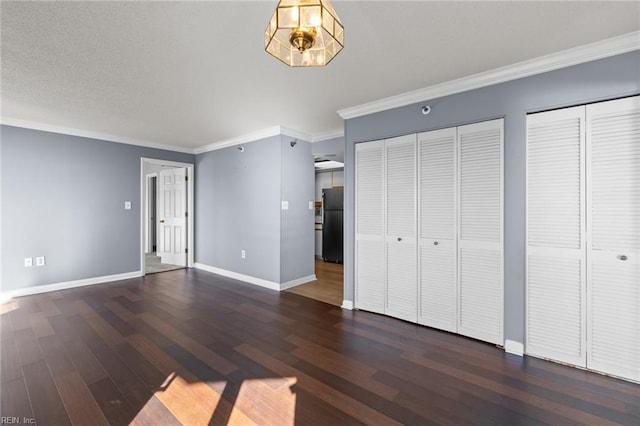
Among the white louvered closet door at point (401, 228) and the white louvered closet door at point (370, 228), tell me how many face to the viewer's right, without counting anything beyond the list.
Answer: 0

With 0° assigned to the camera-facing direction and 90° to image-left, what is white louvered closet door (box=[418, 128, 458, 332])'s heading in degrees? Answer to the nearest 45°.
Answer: approximately 45°

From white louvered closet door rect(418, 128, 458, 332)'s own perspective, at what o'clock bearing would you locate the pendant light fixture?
The pendant light fixture is roughly at 11 o'clock from the white louvered closet door.

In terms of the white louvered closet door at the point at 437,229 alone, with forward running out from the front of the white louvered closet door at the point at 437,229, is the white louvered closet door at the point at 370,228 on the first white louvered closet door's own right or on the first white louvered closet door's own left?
on the first white louvered closet door's own right

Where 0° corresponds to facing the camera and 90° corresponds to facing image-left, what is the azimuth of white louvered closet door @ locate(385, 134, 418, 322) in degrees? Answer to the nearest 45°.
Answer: approximately 45°

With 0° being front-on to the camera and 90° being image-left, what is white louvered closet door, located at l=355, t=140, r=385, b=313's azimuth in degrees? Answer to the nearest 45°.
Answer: approximately 45°

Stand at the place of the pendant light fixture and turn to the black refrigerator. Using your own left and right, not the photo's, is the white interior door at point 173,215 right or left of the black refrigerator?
left

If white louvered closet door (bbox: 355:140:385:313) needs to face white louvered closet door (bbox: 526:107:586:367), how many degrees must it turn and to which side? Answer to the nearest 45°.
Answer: approximately 90° to its left

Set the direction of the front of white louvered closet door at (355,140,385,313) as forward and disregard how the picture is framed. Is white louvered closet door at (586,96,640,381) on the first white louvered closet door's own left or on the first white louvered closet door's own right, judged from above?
on the first white louvered closet door's own left

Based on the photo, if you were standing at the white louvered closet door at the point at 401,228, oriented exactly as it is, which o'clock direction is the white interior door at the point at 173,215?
The white interior door is roughly at 2 o'clock from the white louvered closet door.

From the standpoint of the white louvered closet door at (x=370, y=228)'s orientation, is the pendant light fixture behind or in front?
in front

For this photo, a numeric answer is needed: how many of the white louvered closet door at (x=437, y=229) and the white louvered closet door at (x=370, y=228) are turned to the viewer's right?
0
